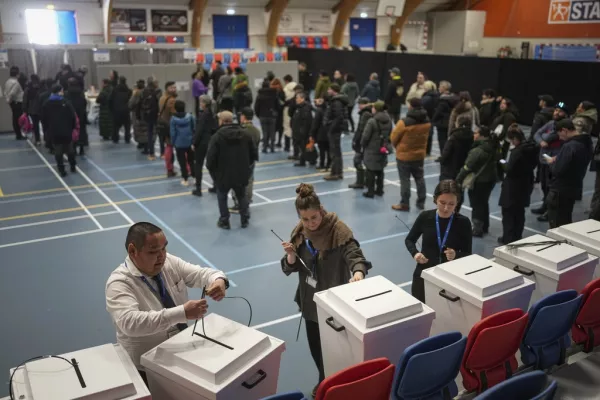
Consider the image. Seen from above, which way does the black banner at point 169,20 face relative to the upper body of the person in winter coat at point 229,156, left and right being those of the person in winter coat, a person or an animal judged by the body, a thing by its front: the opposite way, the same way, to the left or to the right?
the opposite way

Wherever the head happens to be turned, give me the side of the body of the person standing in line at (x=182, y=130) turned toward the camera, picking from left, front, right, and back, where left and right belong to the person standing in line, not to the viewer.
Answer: back

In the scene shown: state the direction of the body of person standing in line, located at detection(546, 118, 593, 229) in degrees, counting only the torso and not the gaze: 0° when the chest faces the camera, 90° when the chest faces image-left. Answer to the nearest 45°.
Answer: approximately 90°

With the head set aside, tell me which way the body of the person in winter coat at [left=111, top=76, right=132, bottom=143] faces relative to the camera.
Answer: away from the camera

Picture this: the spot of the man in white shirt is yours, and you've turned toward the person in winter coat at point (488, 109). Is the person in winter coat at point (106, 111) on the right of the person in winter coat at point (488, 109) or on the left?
left

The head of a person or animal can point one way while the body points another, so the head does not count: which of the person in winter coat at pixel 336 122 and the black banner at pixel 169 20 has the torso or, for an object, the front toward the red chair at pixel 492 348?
the black banner

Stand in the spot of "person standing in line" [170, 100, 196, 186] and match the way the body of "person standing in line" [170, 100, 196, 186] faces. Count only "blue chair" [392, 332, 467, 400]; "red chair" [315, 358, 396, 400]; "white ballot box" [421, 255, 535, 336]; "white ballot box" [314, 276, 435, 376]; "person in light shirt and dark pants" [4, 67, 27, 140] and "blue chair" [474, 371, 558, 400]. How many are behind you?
5

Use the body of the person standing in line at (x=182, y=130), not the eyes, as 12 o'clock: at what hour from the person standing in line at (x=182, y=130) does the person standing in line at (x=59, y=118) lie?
the person standing in line at (x=59, y=118) is roughly at 10 o'clock from the person standing in line at (x=182, y=130).

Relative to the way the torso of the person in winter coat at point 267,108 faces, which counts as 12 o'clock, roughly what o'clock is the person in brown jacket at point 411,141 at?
The person in brown jacket is roughly at 5 o'clock from the person in winter coat.

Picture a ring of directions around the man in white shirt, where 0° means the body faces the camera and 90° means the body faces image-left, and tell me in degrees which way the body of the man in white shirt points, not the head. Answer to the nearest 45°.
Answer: approximately 315°

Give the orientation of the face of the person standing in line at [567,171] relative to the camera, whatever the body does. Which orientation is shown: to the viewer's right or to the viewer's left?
to the viewer's left
